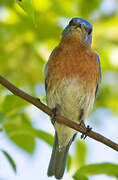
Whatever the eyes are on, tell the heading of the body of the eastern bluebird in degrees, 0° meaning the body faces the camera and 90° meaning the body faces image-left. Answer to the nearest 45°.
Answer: approximately 0°
